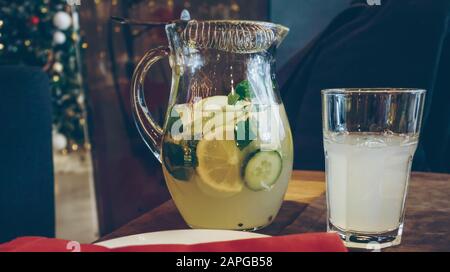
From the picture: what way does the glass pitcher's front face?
to the viewer's right
